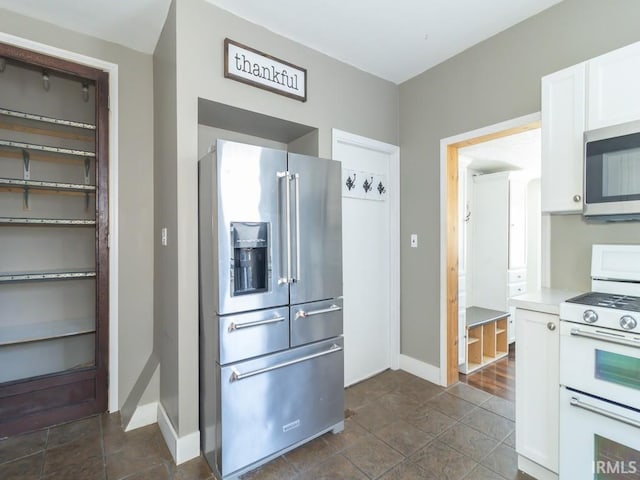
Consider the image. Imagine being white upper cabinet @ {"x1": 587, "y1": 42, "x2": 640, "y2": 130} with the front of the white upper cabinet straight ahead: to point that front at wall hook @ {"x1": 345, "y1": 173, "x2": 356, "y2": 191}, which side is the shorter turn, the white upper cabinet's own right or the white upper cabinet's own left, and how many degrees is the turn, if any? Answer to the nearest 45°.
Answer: approximately 45° to the white upper cabinet's own right

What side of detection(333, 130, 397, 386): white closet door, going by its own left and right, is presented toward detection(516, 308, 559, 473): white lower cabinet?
front

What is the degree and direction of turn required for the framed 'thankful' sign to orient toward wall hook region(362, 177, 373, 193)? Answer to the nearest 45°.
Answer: approximately 90° to its left

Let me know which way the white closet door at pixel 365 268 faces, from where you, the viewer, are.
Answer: facing the viewer and to the right of the viewer

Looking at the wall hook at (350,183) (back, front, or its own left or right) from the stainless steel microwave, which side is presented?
front

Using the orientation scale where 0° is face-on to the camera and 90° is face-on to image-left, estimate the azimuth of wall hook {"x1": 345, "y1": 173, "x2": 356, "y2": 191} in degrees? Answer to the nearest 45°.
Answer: approximately 315°

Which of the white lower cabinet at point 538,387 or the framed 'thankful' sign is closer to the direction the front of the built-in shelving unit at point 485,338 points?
the white lower cabinet

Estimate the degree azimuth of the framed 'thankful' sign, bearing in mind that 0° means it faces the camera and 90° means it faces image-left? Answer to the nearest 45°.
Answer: approximately 315°

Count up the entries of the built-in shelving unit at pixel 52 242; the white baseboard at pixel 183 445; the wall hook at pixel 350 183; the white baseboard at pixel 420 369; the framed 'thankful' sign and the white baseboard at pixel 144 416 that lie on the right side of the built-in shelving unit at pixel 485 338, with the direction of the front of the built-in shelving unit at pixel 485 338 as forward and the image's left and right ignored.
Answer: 6

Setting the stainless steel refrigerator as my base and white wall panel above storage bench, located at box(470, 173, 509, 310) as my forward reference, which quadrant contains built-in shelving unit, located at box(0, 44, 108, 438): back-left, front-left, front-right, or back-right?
back-left
